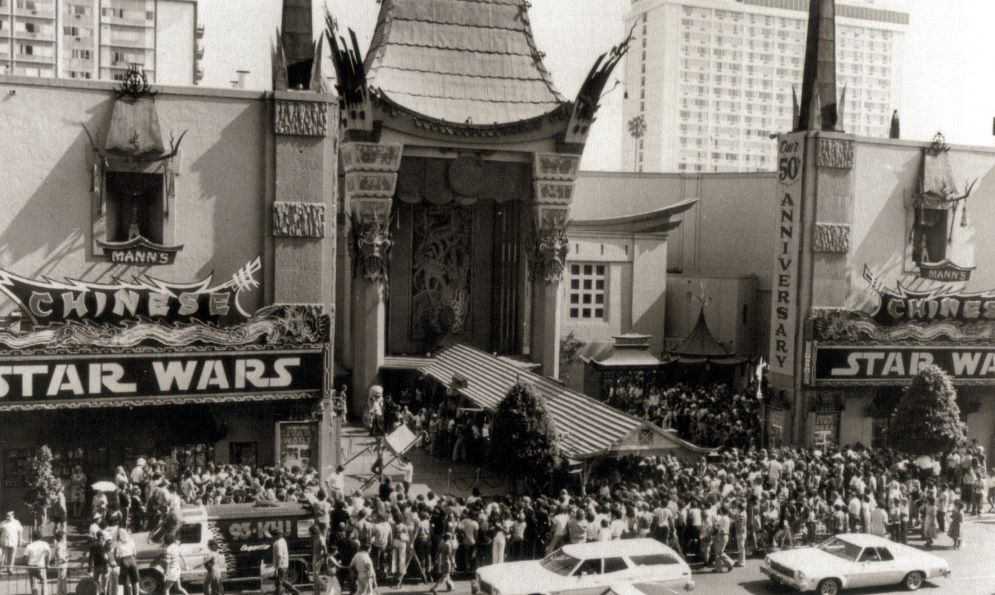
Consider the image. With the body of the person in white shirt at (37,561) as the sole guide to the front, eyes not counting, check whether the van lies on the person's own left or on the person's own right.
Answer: on the person's own right

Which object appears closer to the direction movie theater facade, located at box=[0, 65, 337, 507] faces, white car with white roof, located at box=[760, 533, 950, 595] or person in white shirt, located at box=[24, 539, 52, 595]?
the person in white shirt

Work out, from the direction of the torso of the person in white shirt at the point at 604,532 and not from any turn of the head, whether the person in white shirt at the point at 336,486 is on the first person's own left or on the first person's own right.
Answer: on the first person's own left

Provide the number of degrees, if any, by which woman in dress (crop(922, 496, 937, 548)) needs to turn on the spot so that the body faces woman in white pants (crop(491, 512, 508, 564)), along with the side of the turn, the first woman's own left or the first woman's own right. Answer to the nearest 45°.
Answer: approximately 135° to the first woman's own left

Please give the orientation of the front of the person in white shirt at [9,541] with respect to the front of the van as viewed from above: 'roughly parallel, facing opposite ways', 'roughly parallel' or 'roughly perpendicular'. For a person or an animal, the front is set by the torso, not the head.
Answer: roughly perpendicular

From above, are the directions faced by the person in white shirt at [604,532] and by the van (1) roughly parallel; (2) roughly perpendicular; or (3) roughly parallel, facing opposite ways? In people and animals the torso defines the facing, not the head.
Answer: roughly perpendicular

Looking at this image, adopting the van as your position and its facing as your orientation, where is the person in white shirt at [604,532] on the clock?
The person in white shirt is roughly at 6 o'clock from the van.

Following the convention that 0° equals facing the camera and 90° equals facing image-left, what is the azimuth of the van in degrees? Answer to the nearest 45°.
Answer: approximately 90°

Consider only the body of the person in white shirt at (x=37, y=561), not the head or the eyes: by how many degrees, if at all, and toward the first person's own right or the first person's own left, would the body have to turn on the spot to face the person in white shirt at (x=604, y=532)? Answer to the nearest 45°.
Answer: approximately 90° to the first person's own right

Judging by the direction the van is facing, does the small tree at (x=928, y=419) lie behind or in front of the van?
behind

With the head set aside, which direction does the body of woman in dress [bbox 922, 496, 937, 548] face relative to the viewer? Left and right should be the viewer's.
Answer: facing away from the viewer

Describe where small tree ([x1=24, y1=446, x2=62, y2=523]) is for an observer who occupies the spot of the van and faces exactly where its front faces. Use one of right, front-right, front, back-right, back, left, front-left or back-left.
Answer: front-right

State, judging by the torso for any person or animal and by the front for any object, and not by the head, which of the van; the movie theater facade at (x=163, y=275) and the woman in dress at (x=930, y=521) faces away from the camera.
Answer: the woman in dress

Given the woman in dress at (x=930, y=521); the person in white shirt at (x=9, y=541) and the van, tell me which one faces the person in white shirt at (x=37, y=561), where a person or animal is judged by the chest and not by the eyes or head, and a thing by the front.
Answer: the van

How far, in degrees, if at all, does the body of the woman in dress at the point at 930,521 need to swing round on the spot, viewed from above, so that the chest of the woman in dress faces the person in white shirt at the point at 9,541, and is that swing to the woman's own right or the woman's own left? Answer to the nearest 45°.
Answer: approximately 135° to the woman's own left

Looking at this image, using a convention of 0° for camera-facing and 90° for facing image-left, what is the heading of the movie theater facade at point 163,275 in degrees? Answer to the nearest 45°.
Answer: approximately 0°

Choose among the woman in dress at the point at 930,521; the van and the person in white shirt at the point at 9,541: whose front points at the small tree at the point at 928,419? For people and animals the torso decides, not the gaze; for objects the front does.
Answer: the woman in dress
